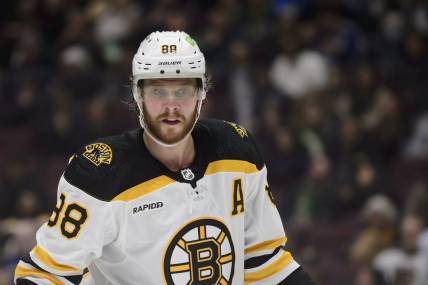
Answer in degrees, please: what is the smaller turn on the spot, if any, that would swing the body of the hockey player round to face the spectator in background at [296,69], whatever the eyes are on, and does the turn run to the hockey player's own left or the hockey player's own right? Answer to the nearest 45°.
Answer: approximately 135° to the hockey player's own left

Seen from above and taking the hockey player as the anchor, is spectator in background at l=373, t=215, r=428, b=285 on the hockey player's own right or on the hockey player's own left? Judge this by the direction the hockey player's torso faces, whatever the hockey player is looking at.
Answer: on the hockey player's own left

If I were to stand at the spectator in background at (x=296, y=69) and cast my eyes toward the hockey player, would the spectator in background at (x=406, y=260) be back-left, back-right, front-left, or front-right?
front-left

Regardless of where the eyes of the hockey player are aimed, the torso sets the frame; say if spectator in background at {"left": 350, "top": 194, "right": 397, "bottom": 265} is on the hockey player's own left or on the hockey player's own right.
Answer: on the hockey player's own left

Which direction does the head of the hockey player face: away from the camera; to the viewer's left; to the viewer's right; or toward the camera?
toward the camera
